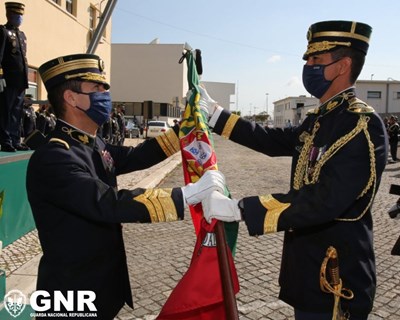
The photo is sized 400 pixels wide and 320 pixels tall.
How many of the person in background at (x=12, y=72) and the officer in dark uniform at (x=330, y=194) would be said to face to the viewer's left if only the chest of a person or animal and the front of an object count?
1

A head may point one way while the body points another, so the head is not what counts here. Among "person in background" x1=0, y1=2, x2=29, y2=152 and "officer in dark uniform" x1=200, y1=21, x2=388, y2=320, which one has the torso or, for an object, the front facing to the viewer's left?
the officer in dark uniform

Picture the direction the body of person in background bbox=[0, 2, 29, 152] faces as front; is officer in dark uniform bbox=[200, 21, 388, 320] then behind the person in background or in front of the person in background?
in front

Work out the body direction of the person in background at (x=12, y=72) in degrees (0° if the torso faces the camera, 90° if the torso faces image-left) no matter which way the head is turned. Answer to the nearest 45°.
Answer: approximately 315°

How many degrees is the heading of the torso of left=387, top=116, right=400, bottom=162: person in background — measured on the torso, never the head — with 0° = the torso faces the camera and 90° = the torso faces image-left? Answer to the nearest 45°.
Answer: approximately 45°

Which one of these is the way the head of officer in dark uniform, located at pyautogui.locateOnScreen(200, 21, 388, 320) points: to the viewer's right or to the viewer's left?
to the viewer's left

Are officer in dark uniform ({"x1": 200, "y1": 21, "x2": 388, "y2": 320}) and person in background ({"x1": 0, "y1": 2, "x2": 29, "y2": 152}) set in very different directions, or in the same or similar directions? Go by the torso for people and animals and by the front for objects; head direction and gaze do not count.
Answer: very different directions

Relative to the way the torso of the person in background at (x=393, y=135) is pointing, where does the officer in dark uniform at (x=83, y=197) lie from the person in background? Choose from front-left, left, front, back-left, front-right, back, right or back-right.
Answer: front-left

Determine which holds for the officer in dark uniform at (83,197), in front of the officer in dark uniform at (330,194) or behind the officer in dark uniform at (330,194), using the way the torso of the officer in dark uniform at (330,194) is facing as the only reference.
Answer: in front

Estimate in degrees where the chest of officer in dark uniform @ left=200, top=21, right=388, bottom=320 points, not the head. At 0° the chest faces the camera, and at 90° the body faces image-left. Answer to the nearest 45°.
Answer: approximately 90°

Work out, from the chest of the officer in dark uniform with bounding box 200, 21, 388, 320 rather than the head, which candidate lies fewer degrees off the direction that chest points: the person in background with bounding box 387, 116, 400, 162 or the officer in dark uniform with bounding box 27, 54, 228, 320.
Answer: the officer in dark uniform

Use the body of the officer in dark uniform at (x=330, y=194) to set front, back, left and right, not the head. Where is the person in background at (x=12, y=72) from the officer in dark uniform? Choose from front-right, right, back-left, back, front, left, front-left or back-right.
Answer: front-right

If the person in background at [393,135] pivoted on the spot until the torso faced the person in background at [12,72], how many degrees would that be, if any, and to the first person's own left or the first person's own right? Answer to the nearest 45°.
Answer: approximately 45° to the first person's own left

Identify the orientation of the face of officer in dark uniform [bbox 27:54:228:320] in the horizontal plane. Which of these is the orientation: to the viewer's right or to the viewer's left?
to the viewer's right
